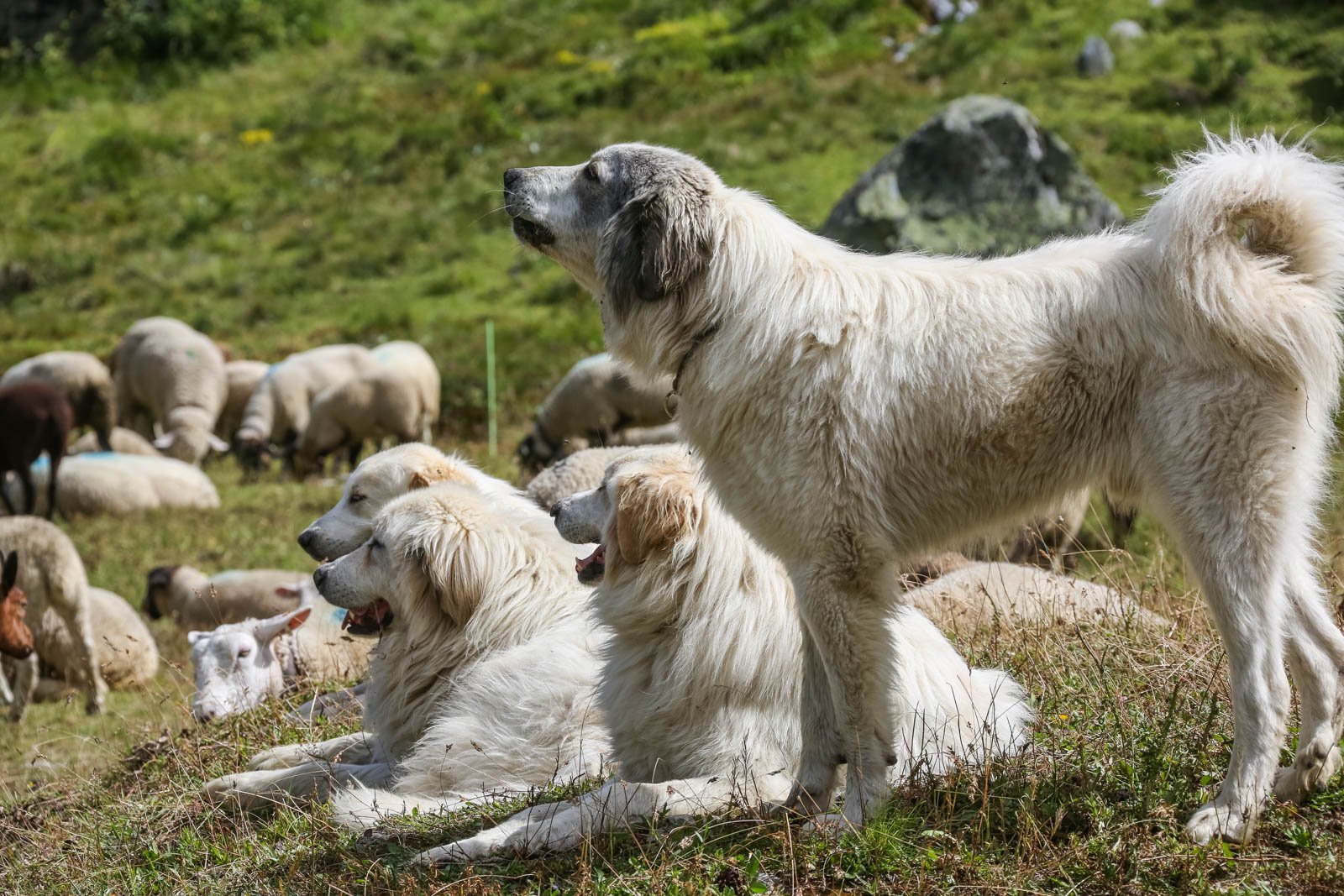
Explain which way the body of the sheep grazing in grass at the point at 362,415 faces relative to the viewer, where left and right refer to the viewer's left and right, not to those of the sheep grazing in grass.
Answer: facing to the left of the viewer

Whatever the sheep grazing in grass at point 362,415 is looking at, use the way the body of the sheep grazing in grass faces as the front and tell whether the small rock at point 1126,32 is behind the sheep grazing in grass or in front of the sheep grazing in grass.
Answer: behind

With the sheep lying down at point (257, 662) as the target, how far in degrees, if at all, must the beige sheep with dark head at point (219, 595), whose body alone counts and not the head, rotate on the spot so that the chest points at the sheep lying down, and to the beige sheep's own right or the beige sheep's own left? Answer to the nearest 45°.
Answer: approximately 90° to the beige sheep's own left

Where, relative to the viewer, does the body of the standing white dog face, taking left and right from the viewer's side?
facing to the left of the viewer

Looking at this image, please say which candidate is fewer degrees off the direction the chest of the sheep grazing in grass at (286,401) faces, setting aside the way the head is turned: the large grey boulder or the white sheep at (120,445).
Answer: the white sheep

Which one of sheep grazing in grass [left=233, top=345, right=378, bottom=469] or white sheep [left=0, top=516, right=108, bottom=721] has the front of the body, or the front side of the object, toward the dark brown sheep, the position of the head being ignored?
the sheep grazing in grass

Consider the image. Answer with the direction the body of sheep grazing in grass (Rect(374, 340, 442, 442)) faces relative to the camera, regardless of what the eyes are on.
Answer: to the viewer's left
